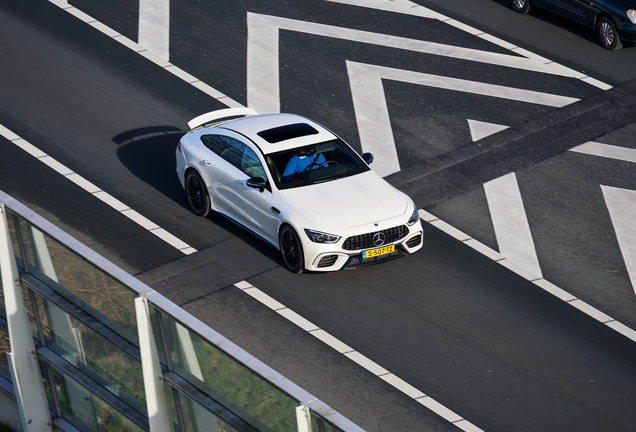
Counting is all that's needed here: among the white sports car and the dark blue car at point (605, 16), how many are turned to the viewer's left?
0

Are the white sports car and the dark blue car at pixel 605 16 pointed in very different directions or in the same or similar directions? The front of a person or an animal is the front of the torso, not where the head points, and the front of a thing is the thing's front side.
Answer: same or similar directions

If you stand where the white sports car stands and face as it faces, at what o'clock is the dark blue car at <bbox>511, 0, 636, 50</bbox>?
The dark blue car is roughly at 9 o'clock from the white sports car.

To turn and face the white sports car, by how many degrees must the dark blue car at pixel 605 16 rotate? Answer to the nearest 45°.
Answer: approximately 90° to its right

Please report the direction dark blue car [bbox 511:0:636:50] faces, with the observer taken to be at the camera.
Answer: facing the viewer and to the right of the viewer
